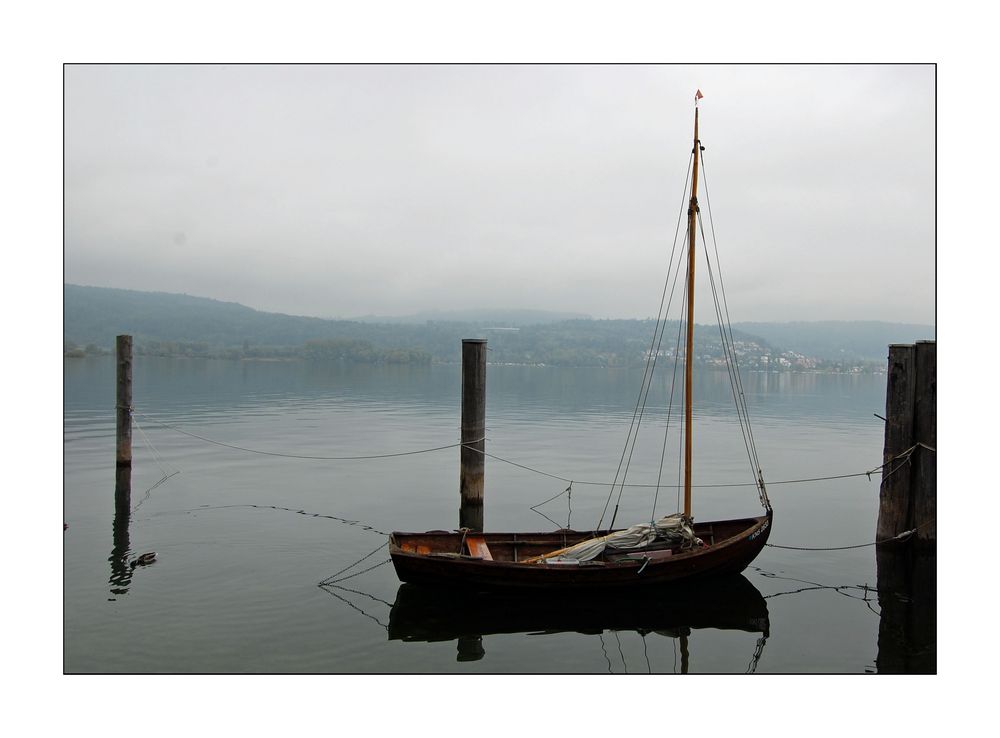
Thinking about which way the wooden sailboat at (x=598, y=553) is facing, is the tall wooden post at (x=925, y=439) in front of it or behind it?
in front

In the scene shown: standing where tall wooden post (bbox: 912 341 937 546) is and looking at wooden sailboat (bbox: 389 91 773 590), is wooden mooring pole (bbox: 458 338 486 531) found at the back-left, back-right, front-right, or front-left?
front-right

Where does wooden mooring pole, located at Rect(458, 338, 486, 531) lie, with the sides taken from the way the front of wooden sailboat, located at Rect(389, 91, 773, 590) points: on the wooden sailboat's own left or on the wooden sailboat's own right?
on the wooden sailboat's own left

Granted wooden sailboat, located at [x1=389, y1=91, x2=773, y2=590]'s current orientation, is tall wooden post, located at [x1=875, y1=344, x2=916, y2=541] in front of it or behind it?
in front

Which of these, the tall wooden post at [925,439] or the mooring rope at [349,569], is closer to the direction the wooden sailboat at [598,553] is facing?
the tall wooden post

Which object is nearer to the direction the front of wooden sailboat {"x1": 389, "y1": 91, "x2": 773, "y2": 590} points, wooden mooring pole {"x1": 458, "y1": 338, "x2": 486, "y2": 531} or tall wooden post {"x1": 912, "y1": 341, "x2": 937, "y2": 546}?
the tall wooden post

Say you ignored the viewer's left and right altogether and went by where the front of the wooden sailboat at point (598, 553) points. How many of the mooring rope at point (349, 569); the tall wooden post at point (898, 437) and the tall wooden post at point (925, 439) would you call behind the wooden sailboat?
1

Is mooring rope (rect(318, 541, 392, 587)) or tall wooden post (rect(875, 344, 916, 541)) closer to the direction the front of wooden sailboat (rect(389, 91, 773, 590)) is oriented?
the tall wooden post

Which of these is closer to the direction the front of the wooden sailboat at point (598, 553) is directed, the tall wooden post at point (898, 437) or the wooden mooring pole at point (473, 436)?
the tall wooden post

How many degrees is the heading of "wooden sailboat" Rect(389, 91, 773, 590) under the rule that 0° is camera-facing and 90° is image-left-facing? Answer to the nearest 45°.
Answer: approximately 270°

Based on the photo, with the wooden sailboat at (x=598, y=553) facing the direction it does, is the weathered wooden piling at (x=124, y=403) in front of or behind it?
behind
